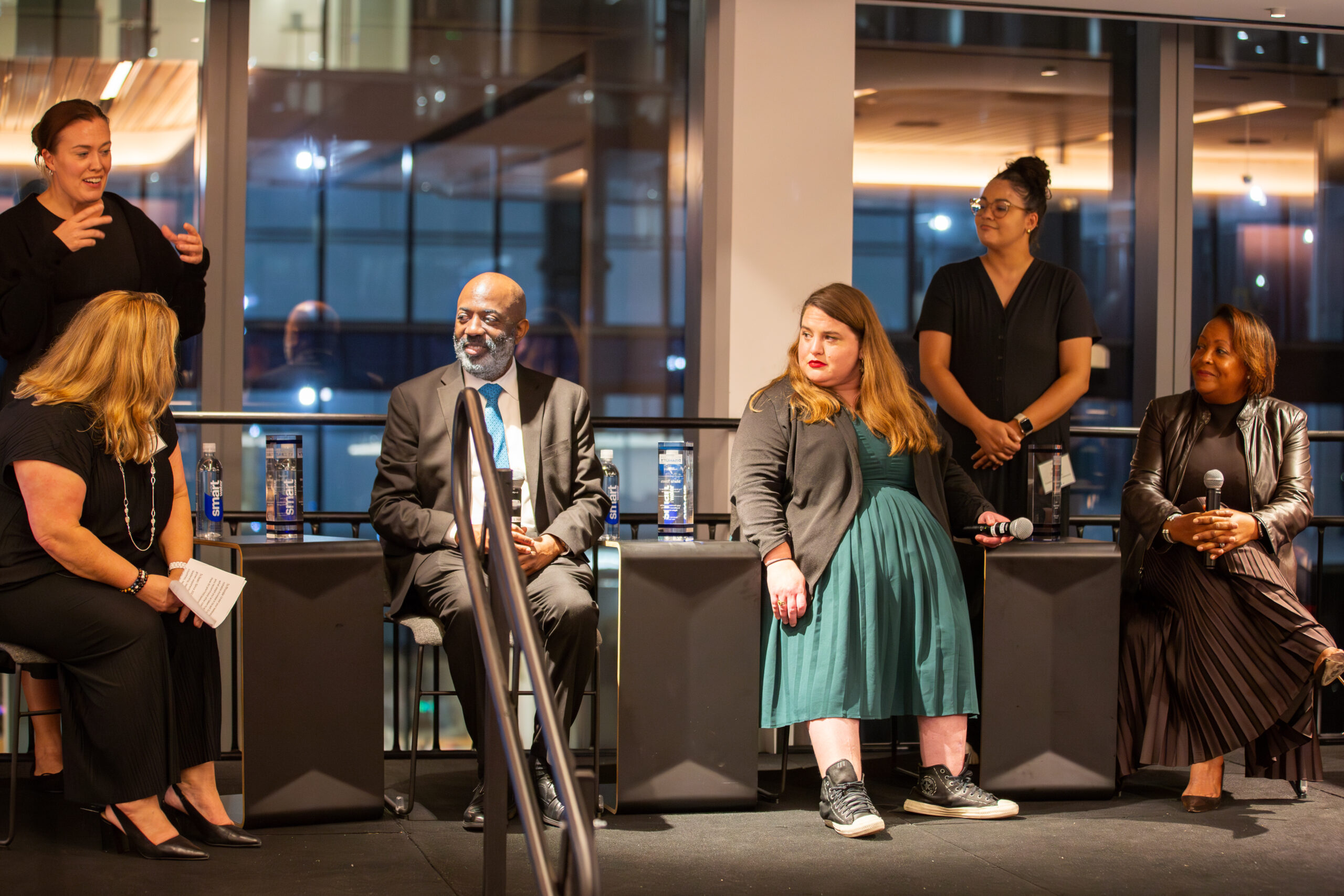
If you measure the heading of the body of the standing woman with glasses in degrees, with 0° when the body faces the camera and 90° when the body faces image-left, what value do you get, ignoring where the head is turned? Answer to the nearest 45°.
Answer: approximately 0°

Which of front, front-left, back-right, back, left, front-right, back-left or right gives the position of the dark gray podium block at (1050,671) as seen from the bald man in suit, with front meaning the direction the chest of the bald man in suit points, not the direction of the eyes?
left

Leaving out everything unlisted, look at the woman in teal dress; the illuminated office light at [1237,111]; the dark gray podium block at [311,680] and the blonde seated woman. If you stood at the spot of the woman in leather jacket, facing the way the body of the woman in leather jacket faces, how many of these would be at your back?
1

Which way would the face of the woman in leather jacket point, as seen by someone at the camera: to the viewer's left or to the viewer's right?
to the viewer's left

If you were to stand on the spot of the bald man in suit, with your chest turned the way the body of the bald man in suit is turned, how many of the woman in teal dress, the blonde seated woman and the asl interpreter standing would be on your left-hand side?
1

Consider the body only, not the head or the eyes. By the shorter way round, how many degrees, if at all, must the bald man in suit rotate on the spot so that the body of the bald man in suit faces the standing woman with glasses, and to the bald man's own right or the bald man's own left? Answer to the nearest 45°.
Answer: approximately 90° to the bald man's own left

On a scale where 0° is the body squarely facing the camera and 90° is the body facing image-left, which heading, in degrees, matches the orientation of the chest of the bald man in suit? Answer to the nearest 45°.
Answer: approximately 0°
